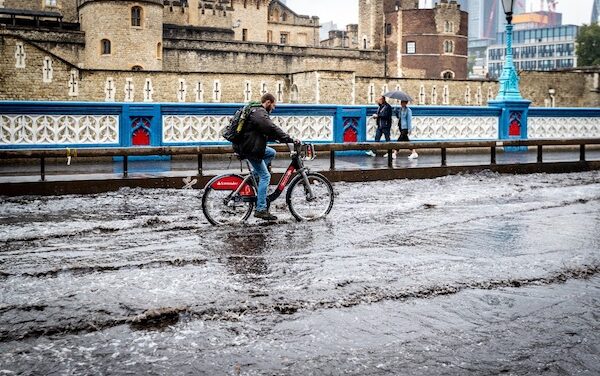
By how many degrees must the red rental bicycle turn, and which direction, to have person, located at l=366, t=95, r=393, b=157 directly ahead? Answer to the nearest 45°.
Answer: approximately 90° to its left

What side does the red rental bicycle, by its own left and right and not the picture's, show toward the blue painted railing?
left

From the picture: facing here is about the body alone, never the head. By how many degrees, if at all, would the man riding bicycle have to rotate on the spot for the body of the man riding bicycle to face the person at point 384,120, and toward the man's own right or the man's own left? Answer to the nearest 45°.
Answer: approximately 90° to the man's own left

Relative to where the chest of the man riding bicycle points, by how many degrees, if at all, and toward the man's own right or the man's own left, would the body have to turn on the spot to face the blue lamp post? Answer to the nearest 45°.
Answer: approximately 45° to the man's own left

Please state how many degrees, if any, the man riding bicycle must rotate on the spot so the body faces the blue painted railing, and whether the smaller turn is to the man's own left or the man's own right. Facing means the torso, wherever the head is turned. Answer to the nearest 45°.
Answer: approximately 90° to the man's own left

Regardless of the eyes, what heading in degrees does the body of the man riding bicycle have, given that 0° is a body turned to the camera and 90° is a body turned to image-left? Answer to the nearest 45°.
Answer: approximately 270°

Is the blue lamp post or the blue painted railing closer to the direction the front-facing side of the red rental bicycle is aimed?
the blue lamp post

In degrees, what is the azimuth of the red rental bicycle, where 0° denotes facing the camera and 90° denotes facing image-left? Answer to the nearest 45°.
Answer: approximately 270°
